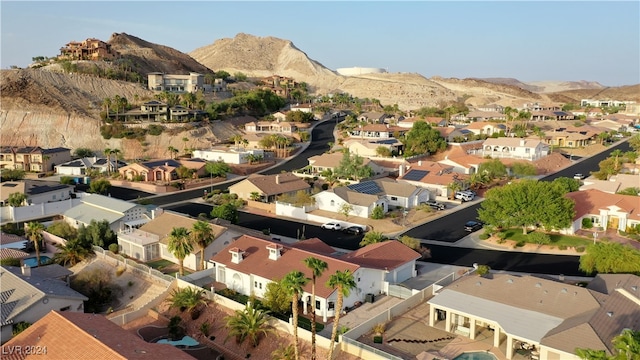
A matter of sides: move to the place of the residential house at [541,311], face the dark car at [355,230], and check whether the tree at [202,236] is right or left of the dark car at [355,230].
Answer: left

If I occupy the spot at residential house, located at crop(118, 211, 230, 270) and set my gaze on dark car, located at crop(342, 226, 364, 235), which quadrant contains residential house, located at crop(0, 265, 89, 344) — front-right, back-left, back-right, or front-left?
back-right

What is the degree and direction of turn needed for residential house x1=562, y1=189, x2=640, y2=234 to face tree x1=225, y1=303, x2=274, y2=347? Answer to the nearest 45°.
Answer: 0° — it already faces it

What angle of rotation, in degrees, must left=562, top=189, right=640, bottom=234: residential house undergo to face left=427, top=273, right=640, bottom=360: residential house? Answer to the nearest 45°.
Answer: approximately 45° to its left

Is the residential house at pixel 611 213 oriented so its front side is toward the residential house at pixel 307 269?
yes

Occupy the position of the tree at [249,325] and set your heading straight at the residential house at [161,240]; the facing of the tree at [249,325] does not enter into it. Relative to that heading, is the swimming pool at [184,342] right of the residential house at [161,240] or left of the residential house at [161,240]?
left

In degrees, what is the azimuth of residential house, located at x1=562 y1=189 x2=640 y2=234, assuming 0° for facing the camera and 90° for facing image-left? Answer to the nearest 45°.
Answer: approximately 45°
